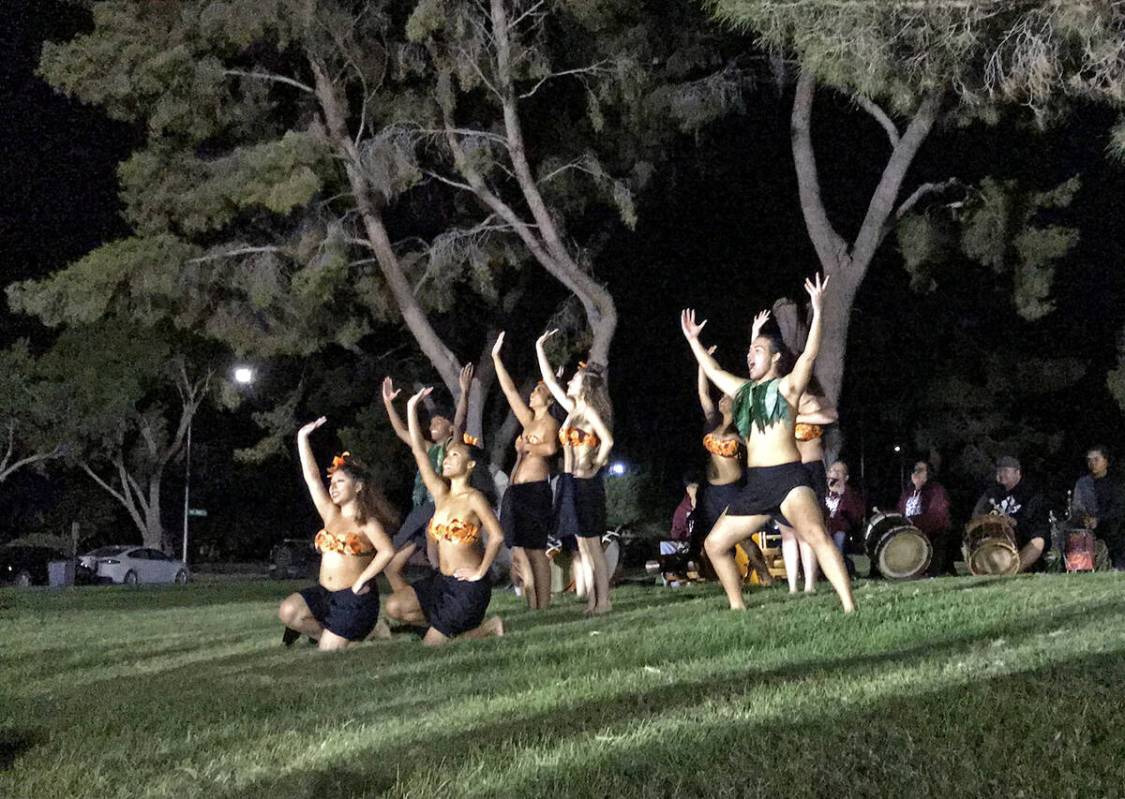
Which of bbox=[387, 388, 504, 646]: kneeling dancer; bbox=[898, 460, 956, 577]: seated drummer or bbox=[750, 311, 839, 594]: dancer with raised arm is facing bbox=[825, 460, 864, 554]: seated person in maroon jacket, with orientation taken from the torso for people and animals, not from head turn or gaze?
bbox=[898, 460, 956, 577]: seated drummer

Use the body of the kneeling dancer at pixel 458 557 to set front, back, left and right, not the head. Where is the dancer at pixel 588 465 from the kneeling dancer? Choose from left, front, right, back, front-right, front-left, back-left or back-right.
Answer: back

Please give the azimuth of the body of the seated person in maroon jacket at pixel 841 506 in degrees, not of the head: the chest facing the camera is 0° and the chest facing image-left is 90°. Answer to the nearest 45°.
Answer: approximately 45°

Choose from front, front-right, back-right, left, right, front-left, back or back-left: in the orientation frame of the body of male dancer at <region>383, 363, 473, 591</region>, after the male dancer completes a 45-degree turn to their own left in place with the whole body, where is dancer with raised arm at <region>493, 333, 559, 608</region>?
left

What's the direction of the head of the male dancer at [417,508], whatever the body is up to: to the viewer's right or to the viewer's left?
to the viewer's left

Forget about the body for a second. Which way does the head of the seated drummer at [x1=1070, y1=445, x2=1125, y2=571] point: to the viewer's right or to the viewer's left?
to the viewer's left

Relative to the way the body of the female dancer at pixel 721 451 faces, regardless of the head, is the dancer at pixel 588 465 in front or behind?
in front
